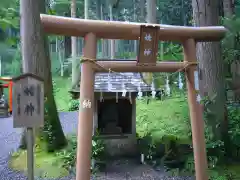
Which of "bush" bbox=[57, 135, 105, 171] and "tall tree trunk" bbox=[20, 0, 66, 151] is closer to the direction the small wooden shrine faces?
the bush

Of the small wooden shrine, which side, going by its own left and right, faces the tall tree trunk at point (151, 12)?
back

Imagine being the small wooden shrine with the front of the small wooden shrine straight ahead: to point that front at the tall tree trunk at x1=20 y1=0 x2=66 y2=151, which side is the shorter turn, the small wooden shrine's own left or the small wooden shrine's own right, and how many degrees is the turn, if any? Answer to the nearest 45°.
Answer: approximately 90° to the small wooden shrine's own right

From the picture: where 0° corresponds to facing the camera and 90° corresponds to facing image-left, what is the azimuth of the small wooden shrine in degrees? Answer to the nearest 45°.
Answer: approximately 0°

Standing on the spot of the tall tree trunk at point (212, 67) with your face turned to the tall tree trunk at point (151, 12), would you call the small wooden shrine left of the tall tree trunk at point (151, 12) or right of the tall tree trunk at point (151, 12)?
left

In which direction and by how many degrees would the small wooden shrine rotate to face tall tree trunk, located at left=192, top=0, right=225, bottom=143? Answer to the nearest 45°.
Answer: approximately 45° to its left

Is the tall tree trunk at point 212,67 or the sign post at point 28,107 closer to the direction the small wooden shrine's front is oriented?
the sign post

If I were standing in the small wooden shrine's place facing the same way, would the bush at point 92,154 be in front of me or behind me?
in front

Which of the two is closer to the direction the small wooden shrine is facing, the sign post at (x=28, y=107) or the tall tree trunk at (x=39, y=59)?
the sign post

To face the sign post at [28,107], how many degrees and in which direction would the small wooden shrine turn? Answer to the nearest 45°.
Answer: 0° — it already faces it
